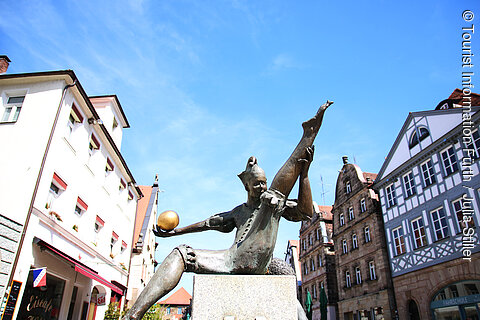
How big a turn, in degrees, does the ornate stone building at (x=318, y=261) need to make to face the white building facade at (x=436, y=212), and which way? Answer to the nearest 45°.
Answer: approximately 45° to its left

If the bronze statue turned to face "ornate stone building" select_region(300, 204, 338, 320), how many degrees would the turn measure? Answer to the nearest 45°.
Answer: approximately 180°

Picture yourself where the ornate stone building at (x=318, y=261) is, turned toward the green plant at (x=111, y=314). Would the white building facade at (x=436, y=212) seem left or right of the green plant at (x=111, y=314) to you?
left

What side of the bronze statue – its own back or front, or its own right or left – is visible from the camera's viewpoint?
front

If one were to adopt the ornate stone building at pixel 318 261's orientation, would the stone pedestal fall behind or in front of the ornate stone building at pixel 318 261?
in front

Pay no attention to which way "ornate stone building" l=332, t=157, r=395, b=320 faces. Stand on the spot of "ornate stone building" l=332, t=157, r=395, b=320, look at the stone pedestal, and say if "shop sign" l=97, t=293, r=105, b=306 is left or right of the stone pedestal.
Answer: right

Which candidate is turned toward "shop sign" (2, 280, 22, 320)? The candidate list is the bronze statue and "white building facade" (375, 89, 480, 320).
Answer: the white building facade

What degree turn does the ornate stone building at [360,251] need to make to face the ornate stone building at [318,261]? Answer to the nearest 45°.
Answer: approximately 90° to its right

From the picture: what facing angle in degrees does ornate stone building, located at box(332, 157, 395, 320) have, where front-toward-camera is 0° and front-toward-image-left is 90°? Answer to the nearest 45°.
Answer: approximately 45°

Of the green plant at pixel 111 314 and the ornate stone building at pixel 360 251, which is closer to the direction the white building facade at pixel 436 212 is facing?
the green plant

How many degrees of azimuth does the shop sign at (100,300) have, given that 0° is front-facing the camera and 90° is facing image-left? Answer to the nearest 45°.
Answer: approximately 0°

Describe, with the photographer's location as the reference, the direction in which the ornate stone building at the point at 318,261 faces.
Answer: facing the viewer and to the left of the viewer
